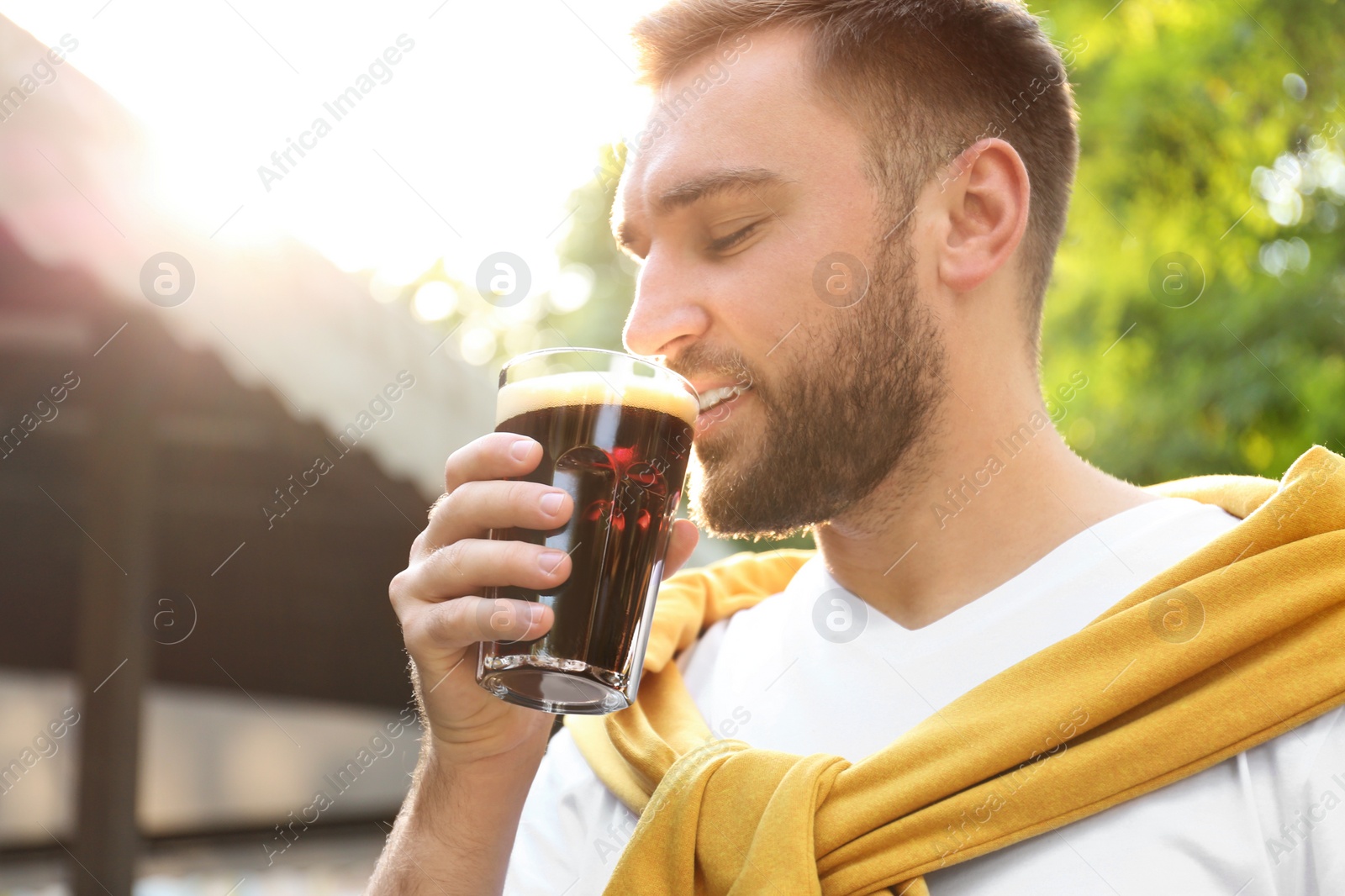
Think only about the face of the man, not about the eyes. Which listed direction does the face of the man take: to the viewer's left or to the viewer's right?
to the viewer's left

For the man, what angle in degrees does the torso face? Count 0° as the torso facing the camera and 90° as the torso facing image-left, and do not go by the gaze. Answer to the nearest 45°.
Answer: approximately 45°

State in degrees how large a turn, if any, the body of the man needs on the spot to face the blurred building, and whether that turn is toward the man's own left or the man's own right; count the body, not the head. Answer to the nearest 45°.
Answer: approximately 90° to the man's own right
